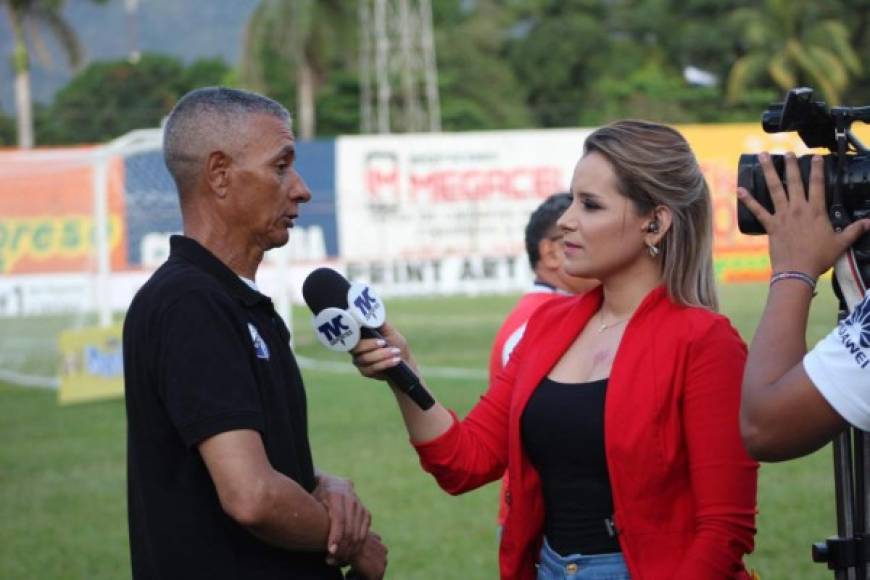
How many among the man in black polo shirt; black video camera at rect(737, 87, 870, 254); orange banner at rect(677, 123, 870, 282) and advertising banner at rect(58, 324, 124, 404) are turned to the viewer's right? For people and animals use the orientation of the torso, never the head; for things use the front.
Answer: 1

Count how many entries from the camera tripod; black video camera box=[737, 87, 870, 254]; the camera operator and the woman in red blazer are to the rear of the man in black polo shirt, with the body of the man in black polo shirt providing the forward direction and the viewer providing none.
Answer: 0

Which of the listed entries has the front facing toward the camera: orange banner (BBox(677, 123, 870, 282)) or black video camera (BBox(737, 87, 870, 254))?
the orange banner

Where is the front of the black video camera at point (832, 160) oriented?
to the viewer's left

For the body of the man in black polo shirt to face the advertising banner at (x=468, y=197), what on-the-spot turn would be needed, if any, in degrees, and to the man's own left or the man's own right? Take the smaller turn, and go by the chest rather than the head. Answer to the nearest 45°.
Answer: approximately 90° to the man's own left

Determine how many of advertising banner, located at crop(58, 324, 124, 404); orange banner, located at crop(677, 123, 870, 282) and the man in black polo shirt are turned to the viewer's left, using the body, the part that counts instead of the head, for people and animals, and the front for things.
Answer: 0

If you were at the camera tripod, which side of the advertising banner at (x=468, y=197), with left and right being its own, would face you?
front

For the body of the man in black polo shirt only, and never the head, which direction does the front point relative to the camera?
to the viewer's right

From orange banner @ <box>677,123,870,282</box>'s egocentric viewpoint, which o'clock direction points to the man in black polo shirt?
The man in black polo shirt is roughly at 12 o'clock from the orange banner.

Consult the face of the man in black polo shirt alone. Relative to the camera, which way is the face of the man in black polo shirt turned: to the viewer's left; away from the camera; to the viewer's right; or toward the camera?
to the viewer's right

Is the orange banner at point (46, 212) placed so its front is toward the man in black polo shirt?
yes

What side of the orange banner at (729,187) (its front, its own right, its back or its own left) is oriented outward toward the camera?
front

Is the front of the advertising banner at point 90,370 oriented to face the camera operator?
yes

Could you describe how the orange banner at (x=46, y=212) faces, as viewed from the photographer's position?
facing the viewer

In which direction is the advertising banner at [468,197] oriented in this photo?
toward the camera
